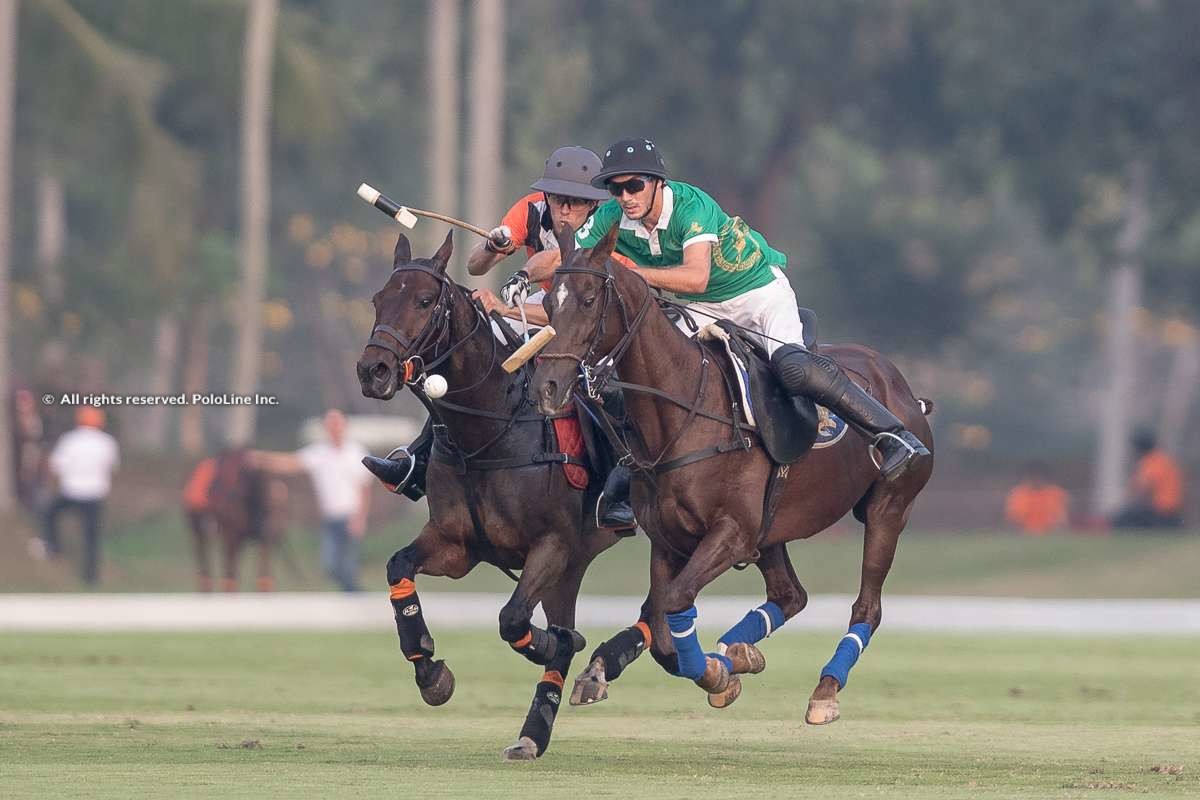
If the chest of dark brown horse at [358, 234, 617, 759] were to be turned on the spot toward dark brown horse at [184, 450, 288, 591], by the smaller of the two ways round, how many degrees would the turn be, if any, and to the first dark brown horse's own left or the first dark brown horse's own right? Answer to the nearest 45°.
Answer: approximately 135° to the first dark brown horse's own right

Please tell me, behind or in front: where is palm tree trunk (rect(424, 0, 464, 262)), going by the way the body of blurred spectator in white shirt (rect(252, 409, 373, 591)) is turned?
behind

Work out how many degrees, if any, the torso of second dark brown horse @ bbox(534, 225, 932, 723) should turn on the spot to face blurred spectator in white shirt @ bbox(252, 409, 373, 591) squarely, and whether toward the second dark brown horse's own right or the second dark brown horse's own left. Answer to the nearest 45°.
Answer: approximately 135° to the second dark brown horse's own right

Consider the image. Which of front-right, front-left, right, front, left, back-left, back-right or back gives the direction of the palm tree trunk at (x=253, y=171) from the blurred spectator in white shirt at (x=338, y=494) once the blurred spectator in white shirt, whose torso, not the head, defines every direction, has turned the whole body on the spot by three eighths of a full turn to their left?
front-left

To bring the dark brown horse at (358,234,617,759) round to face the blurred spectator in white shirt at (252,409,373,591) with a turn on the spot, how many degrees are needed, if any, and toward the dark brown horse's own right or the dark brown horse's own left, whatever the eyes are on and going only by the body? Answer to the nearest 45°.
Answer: approximately 135° to the dark brown horse's own right

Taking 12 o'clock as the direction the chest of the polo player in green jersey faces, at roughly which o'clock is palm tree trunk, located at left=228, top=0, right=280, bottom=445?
The palm tree trunk is roughly at 4 o'clock from the polo player in green jersey.

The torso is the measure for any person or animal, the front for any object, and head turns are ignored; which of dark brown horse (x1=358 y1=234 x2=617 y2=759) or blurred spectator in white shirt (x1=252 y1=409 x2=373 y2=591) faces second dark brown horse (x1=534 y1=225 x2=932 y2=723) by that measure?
the blurred spectator in white shirt

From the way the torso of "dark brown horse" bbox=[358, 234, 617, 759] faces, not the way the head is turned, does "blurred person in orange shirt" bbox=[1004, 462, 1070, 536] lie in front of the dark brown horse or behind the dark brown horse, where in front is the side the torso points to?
behind

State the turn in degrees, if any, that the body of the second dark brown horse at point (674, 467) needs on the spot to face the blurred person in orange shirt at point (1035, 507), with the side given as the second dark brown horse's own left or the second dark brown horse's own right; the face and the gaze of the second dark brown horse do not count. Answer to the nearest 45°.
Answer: approximately 135° to the second dark brown horse's own right

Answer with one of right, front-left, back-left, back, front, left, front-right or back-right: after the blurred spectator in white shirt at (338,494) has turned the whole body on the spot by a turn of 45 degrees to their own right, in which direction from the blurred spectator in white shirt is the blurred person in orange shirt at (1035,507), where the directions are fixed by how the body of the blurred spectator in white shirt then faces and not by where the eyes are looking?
back

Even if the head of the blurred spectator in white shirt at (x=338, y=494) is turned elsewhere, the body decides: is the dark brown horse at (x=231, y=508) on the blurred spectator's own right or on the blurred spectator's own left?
on the blurred spectator's own right

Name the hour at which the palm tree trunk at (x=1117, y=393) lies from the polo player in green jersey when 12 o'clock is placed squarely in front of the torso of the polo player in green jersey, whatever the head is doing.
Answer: The palm tree trunk is roughly at 5 o'clock from the polo player in green jersey.

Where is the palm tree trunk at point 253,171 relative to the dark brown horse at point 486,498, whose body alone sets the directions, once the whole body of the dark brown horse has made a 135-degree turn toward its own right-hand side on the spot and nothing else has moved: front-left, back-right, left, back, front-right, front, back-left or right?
front

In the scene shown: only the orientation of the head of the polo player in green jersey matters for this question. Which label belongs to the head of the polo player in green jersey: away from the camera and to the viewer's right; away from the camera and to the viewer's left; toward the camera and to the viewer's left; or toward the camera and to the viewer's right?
toward the camera and to the viewer's left

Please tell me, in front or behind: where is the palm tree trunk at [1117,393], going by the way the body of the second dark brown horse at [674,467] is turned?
behind
